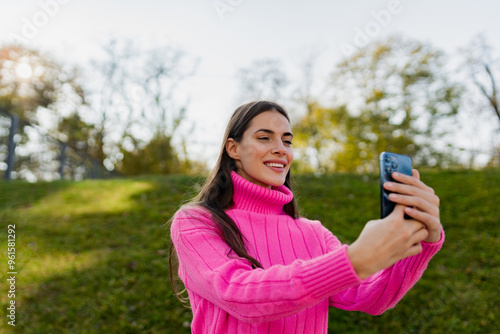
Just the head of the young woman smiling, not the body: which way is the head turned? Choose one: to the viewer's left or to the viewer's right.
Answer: to the viewer's right

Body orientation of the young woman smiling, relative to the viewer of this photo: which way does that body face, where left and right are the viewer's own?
facing the viewer and to the right of the viewer
